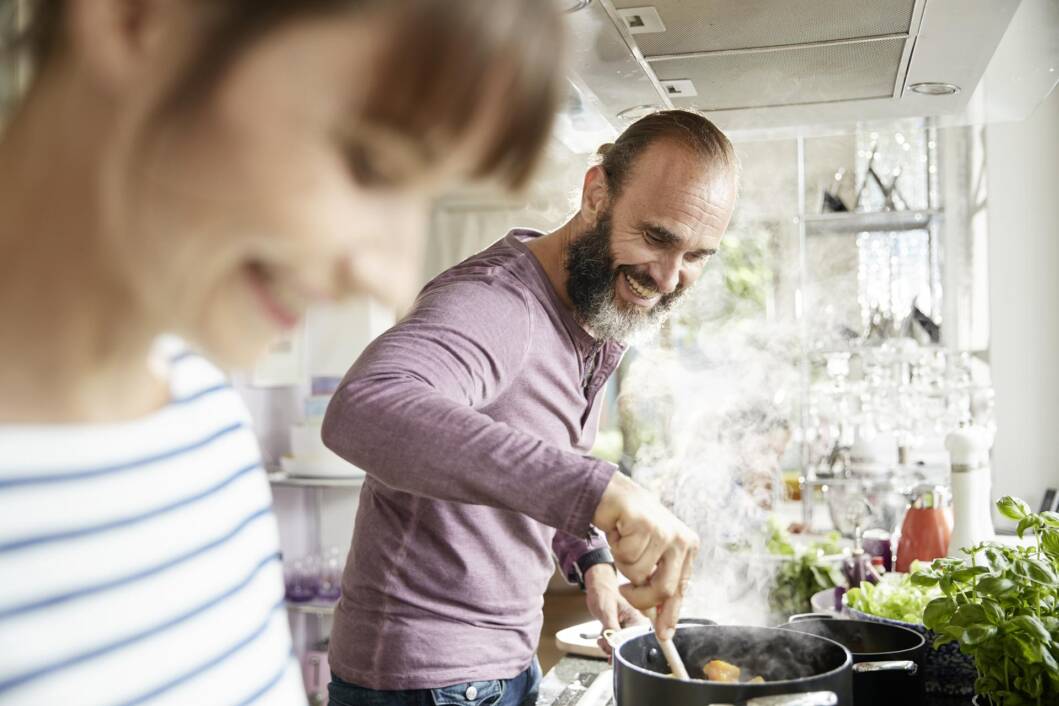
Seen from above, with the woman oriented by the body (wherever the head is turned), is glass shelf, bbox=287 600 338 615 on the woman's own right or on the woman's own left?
on the woman's own left

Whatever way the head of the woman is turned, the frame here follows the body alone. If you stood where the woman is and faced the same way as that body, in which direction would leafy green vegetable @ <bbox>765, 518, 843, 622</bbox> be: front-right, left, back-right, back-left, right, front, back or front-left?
left

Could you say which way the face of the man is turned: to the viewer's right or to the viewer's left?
to the viewer's right

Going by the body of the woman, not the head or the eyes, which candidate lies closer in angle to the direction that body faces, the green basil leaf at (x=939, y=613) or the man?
the green basil leaf

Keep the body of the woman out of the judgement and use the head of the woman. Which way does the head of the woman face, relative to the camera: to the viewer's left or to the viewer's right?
to the viewer's right

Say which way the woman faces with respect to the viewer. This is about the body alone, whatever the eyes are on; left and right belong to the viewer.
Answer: facing the viewer and to the right of the viewer

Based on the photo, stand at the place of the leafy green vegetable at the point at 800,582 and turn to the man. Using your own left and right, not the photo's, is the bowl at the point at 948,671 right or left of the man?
left
